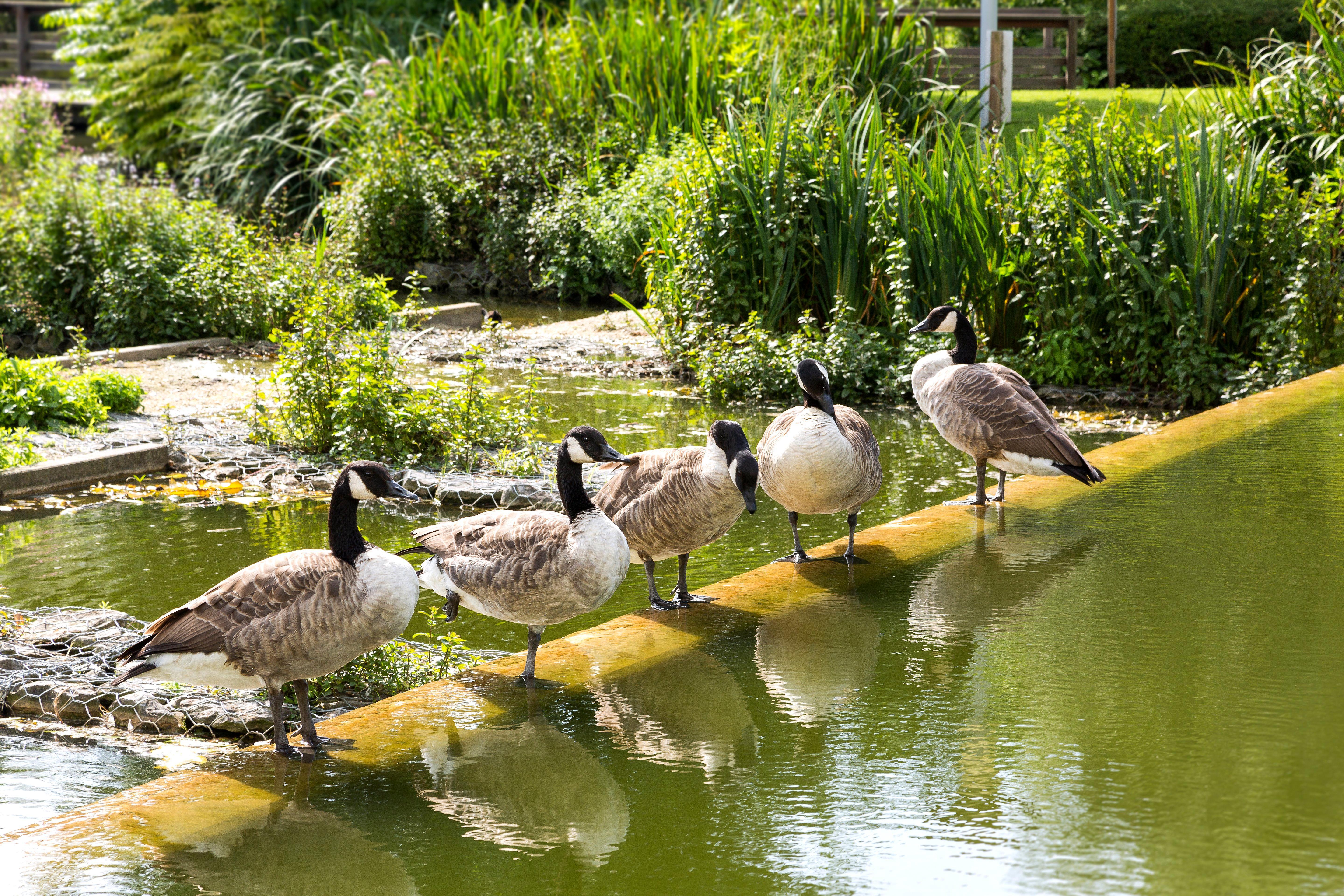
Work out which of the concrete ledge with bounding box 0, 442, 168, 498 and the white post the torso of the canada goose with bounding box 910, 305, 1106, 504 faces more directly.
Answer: the concrete ledge

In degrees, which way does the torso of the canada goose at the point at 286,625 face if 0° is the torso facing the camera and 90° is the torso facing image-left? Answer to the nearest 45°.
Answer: approximately 270°

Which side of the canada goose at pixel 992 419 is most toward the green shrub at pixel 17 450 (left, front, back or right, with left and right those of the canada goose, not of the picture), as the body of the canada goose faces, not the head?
front

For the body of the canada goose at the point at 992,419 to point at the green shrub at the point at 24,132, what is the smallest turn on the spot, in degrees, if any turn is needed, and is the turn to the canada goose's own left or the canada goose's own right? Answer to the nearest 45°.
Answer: approximately 45° to the canada goose's own right

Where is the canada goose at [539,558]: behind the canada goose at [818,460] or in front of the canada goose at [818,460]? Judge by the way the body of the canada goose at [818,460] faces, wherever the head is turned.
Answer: in front

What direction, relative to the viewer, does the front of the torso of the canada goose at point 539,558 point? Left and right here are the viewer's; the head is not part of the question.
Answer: facing to the right of the viewer

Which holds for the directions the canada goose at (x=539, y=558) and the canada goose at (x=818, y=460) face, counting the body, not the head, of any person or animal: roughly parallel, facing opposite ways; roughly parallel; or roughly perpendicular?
roughly perpendicular

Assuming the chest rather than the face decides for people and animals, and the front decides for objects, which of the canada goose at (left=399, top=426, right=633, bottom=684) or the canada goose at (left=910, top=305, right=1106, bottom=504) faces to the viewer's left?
the canada goose at (left=910, top=305, right=1106, bottom=504)

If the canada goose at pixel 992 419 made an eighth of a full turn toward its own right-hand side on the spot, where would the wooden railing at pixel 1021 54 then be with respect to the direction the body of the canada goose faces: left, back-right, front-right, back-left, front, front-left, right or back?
front-right

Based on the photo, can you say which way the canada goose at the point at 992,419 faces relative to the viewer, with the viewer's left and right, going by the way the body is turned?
facing to the left of the viewer

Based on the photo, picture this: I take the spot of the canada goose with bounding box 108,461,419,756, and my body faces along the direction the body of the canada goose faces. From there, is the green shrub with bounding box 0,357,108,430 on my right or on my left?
on my left

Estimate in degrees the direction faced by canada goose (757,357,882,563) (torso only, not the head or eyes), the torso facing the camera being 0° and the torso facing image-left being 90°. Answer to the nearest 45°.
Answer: approximately 0°
